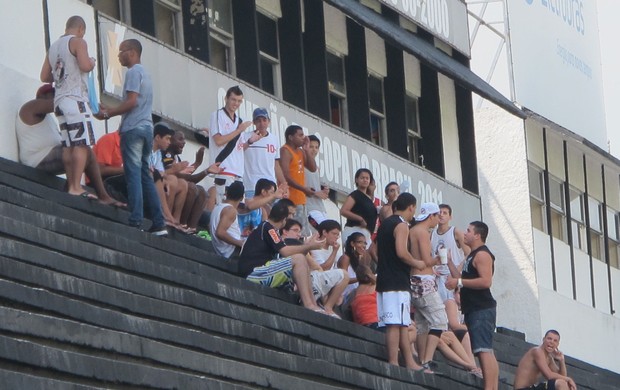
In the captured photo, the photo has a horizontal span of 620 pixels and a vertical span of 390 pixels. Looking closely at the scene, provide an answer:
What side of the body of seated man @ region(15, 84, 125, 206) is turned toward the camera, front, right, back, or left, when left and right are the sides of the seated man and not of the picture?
right

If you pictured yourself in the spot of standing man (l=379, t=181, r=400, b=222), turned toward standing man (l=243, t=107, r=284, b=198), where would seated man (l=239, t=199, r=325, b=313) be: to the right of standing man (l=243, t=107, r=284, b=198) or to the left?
left

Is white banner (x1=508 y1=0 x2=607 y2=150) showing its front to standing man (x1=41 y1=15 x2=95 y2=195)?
no

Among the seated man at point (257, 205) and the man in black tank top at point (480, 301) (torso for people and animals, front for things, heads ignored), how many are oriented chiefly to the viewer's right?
1

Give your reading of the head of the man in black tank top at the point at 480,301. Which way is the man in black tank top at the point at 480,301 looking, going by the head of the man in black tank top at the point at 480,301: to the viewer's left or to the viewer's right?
to the viewer's left

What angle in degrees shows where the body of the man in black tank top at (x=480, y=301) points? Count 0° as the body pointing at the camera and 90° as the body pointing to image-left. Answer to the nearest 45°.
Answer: approximately 90°

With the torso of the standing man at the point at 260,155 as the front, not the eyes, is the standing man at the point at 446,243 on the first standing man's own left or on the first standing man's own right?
on the first standing man's own left

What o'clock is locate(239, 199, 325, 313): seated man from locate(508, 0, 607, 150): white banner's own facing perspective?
The seated man is roughly at 2 o'clock from the white banner.

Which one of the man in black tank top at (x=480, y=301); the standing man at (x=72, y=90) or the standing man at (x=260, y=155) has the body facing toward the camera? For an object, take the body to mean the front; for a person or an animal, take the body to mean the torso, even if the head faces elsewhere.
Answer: the standing man at (x=260, y=155)

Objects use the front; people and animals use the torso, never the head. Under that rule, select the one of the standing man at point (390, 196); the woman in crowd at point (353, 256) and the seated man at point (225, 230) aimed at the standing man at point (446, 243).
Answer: the seated man

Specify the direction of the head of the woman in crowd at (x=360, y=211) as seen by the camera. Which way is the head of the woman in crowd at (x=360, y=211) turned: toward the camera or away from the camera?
toward the camera
